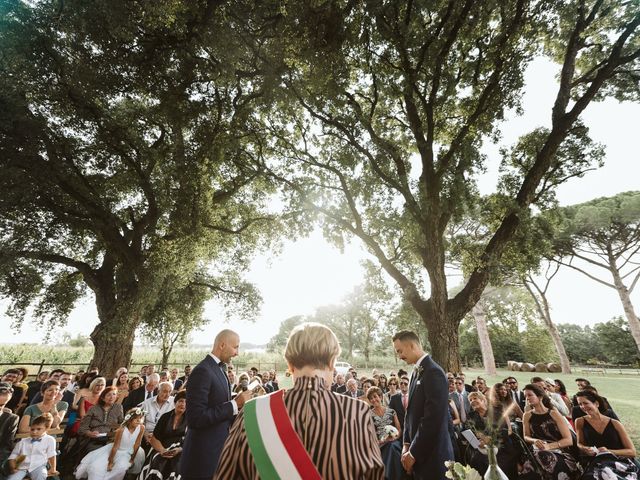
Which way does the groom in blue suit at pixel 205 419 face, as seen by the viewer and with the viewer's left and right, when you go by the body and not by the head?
facing to the right of the viewer

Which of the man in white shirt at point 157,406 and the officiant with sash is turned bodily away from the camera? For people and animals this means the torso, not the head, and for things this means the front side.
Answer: the officiant with sash

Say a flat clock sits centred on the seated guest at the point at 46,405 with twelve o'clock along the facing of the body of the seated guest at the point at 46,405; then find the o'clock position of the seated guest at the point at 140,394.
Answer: the seated guest at the point at 140,394 is roughly at 9 o'clock from the seated guest at the point at 46,405.

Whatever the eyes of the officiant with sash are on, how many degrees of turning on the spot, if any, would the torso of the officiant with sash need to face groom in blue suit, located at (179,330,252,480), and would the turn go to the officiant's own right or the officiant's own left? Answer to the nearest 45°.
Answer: approximately 45° to the officiant's own left

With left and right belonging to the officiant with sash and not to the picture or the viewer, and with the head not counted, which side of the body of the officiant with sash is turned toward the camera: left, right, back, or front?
back

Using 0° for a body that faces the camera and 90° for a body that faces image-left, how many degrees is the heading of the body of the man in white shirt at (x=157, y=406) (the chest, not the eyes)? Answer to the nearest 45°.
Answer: approximately 315°

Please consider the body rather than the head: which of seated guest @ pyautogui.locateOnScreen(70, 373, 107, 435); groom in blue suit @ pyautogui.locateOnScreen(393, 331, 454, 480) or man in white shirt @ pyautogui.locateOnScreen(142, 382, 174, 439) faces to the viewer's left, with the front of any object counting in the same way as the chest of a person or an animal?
the groom in blue suit

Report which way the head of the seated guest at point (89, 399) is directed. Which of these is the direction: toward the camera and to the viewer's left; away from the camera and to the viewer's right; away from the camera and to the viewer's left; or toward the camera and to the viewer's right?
toward the camera and to the viewer's right

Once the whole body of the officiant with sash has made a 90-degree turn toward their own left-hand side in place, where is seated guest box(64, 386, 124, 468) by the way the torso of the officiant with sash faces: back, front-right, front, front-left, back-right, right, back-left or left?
front-right

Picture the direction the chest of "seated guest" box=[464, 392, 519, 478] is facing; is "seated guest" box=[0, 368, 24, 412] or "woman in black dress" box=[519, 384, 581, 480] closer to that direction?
the seated guest

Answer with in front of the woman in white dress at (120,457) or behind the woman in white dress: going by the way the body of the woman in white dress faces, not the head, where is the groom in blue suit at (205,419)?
in front
